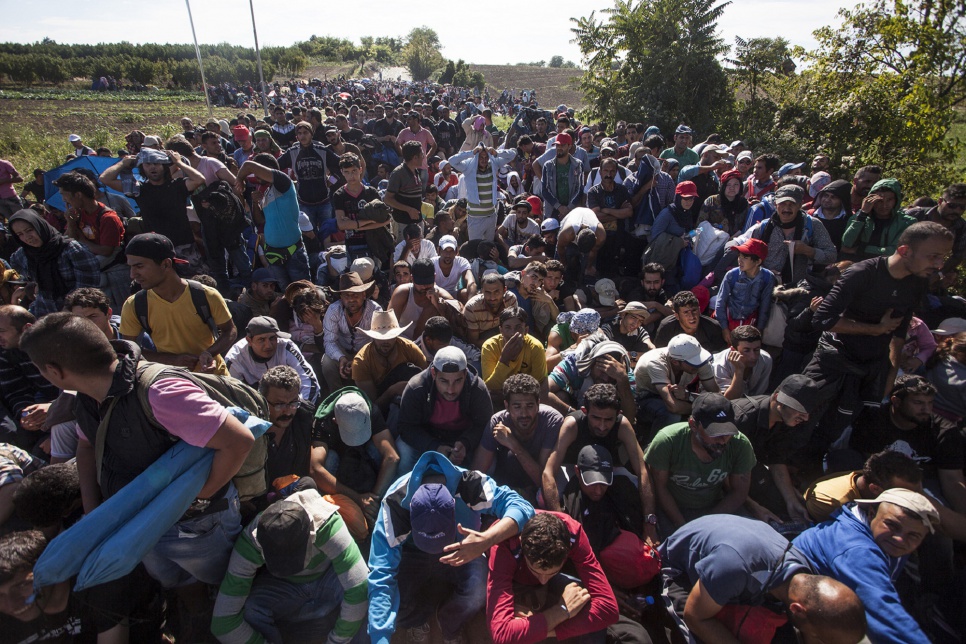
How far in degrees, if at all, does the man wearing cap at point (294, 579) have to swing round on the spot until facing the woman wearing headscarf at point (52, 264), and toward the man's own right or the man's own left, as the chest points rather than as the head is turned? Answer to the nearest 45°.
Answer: approximately 135° to the man's own right

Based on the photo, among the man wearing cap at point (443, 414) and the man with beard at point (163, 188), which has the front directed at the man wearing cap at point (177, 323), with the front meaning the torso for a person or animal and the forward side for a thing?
the man with beard

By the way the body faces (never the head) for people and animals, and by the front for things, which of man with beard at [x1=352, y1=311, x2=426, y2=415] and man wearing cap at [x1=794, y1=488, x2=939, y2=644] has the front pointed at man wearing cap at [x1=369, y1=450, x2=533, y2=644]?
the man with beard

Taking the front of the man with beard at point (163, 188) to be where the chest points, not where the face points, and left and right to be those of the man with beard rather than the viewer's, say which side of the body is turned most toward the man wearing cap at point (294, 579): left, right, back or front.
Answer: front

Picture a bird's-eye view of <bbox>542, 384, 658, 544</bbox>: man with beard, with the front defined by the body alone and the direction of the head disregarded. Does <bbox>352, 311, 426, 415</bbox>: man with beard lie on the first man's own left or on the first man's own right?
on the first man's own right

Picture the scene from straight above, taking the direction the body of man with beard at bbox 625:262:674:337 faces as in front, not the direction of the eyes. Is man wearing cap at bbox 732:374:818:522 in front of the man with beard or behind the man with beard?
in front

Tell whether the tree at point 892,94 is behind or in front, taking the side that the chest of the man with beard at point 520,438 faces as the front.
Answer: behind

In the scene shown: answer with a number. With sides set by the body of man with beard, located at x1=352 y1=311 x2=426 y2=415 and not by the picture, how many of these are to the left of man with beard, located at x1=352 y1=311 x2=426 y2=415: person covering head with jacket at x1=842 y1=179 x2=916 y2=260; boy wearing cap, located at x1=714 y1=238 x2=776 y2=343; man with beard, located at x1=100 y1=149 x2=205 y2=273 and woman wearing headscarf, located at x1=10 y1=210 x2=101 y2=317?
2

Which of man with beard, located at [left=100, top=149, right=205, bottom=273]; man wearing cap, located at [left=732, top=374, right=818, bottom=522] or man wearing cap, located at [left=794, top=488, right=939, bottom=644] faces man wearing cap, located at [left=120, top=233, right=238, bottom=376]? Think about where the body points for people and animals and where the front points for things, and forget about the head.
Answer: the man with beard

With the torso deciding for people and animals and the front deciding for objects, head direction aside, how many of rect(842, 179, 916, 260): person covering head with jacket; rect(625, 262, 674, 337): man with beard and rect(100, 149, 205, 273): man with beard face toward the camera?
3
